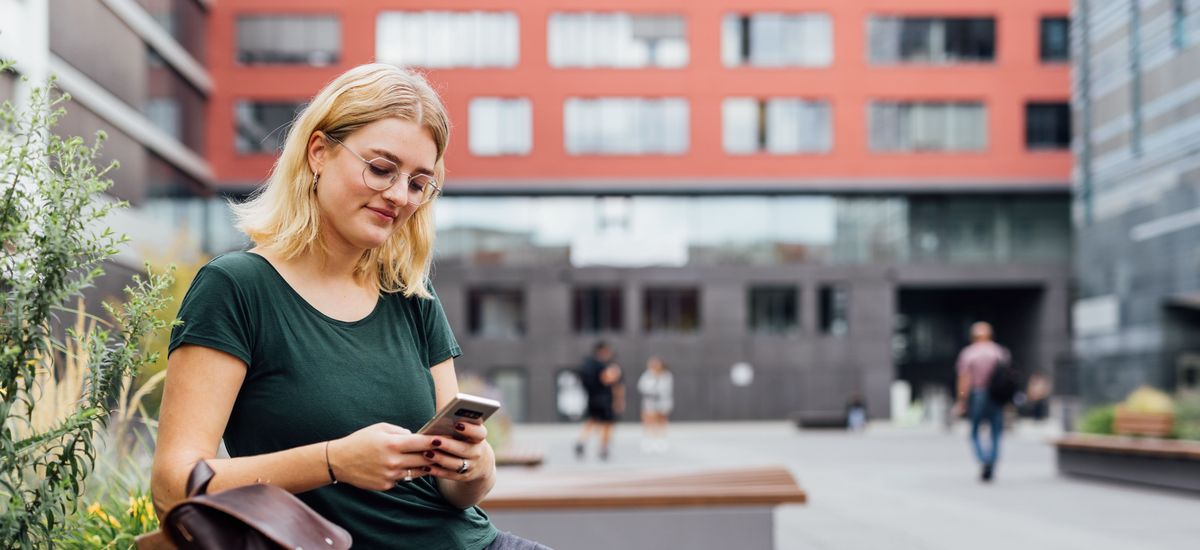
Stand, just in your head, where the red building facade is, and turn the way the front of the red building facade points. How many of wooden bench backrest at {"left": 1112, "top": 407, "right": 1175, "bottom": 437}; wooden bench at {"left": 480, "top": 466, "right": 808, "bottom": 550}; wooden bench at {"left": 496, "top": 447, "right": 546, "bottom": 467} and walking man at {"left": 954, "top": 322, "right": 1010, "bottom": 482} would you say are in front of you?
4

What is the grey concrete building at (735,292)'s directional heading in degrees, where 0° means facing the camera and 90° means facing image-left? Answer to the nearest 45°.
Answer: approximately 0°

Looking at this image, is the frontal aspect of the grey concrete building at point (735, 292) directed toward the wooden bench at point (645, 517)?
yes

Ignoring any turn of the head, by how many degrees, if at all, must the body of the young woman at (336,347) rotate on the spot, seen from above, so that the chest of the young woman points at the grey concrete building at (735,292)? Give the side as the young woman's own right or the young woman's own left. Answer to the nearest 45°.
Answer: approximately 135° to the young woman's own left

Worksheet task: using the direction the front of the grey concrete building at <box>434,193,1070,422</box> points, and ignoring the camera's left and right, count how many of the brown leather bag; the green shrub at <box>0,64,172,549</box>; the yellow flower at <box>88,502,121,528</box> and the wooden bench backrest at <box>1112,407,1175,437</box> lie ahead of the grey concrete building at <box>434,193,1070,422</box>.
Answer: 4

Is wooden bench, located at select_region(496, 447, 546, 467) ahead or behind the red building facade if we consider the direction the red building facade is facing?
ahead

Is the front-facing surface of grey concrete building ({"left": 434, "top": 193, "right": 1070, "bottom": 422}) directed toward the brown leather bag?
yes

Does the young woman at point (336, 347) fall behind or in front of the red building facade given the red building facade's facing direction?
in front

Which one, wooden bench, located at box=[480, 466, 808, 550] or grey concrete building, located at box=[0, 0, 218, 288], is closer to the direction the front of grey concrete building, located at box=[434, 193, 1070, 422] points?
the wooden bench
